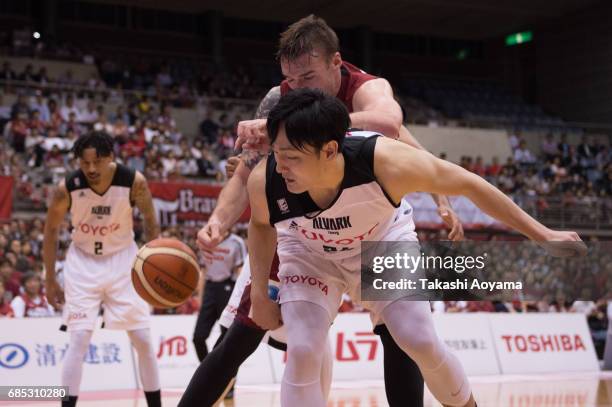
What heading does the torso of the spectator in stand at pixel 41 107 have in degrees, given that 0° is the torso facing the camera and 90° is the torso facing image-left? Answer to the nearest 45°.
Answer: approximately 315°

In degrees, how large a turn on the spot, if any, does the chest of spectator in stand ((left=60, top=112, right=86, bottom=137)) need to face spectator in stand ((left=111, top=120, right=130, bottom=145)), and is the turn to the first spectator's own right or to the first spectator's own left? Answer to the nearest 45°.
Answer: approximately 90° to the first spectator's own left

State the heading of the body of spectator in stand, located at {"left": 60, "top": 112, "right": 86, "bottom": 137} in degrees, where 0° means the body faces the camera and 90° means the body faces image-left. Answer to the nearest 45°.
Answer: approximately 0°

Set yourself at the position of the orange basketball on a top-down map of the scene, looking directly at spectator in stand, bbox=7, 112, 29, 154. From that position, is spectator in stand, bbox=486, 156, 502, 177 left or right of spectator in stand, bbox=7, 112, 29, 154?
right

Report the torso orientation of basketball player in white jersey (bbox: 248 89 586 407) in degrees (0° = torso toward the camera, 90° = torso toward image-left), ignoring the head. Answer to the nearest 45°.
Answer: approximately 0°

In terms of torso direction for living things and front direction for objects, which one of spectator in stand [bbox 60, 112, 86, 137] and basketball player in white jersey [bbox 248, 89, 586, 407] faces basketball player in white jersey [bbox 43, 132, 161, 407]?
the spectator in stand

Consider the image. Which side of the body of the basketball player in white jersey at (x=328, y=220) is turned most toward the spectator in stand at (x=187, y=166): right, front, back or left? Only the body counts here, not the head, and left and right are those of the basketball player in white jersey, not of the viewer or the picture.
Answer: back

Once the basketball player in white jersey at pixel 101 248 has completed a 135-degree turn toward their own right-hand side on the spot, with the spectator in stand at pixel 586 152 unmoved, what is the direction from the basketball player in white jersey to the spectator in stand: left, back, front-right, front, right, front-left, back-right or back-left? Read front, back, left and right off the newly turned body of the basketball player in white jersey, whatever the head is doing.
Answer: right
